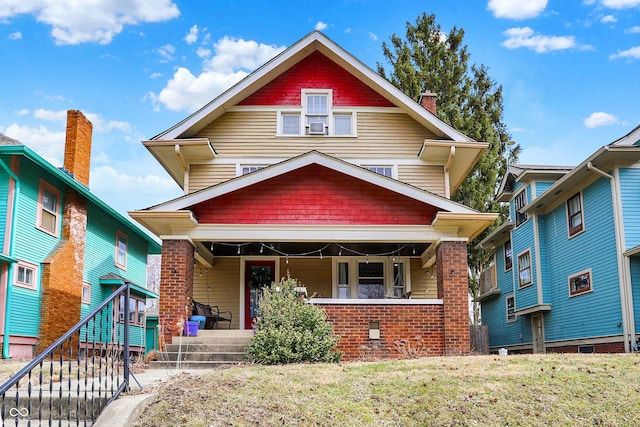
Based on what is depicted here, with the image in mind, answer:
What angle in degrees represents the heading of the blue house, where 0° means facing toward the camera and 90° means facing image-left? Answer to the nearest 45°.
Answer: approximately 315°

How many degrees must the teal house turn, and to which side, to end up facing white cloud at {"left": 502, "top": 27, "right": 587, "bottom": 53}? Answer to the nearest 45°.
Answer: approximately 135° to its left

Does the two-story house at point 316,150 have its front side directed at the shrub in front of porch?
yes

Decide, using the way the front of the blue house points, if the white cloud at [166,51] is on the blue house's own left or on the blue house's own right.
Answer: on the blue house's own right

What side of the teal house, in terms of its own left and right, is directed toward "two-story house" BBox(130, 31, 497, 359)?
left

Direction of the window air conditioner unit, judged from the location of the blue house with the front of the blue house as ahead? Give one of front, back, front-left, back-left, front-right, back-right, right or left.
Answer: right

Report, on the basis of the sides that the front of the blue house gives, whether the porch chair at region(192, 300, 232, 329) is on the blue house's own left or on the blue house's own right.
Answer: on the blue house's own right

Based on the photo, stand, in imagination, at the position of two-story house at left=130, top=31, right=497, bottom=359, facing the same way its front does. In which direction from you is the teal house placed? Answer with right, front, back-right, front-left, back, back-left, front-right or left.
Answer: right

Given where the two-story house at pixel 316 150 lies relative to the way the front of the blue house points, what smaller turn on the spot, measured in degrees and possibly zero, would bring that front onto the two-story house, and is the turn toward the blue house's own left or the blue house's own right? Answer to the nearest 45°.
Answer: approximately 90° to the blue house's own right

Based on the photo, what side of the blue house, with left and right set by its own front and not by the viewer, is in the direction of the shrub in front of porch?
right

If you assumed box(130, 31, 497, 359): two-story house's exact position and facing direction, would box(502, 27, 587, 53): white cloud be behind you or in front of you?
behind

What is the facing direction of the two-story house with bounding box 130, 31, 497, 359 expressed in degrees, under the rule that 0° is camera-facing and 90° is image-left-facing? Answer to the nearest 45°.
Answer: approximately 0°
